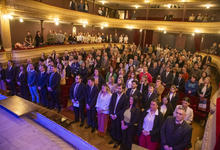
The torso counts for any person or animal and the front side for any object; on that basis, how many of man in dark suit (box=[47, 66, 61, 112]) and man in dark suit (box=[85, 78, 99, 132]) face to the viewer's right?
0

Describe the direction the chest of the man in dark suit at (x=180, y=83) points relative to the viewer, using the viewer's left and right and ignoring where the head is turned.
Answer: facing the viewer and to the left of the viewer

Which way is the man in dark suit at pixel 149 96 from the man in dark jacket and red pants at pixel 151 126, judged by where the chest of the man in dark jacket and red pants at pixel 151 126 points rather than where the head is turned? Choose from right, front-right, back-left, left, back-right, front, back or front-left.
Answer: back-right

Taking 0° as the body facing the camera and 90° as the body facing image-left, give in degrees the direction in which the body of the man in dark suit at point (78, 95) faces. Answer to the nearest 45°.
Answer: approximately 45°

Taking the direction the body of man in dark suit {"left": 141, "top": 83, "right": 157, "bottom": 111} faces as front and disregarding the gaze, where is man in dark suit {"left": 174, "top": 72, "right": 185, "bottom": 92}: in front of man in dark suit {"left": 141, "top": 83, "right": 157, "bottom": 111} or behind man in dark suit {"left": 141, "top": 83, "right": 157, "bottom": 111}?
behind

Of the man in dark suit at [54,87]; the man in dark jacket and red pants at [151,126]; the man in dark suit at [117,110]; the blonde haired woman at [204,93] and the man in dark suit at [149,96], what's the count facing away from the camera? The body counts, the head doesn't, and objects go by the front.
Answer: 0

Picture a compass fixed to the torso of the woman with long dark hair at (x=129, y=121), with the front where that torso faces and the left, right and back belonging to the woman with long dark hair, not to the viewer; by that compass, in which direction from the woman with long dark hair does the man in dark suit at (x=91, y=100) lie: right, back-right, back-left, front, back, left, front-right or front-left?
right

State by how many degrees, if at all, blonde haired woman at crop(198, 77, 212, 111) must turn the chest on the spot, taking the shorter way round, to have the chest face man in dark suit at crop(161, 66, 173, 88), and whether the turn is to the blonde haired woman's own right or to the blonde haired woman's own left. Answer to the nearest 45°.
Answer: approximately 90° to the blonde haired woman's own right

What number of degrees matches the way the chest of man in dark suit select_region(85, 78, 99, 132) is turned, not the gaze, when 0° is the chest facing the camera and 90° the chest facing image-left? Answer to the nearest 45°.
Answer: approximately 45°

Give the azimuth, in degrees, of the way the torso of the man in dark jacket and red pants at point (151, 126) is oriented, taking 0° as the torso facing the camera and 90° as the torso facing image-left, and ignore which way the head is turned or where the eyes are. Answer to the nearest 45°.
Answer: approximately 45°

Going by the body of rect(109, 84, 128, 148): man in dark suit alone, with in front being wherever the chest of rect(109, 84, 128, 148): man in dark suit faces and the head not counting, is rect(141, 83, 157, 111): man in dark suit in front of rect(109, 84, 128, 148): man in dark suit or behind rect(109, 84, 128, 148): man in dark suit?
behind

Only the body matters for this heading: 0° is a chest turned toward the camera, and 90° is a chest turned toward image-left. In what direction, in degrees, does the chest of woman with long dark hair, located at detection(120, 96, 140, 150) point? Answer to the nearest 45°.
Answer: approximately 45°

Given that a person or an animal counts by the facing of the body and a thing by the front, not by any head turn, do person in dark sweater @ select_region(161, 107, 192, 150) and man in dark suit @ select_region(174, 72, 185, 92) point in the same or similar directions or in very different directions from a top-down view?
same or similar directions

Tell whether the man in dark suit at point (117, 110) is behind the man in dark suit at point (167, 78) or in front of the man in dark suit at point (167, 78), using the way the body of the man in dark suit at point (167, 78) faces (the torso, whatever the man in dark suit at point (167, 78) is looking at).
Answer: in front

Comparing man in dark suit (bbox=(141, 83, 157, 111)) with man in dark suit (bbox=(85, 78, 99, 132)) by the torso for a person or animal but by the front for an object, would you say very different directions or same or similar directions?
same or similar directions

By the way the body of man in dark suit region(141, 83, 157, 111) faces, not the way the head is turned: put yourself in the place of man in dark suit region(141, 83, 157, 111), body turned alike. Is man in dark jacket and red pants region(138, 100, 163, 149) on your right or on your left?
on your left
